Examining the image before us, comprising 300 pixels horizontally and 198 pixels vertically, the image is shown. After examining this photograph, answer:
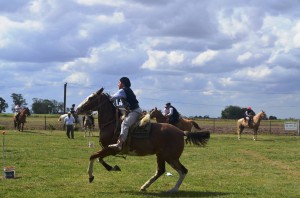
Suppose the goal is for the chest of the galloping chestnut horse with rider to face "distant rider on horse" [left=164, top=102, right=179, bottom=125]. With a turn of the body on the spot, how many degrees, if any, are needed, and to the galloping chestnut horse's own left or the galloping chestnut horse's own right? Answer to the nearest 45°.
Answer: approximately 90° to the galloping chestnut horse's own right

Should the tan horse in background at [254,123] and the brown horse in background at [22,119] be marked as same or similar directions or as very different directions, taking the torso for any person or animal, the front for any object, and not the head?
same or similar directions

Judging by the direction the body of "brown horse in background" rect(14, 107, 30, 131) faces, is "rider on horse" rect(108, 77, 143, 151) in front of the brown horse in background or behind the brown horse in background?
in front

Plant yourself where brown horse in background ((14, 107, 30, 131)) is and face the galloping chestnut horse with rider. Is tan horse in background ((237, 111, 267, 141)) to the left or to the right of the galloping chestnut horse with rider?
left

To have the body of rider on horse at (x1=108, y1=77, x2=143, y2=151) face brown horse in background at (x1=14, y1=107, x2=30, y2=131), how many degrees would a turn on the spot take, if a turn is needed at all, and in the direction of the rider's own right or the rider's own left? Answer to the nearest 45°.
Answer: approximately 90° to the rider's own right

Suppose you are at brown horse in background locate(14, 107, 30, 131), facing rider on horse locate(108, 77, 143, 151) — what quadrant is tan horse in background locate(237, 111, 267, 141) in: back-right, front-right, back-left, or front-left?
front-left

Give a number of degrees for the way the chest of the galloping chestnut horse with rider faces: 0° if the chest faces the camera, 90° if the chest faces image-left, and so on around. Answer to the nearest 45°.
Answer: approximately 90°

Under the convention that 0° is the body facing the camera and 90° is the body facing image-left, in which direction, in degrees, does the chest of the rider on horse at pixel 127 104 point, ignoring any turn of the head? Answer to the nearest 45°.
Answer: approximately 90°
